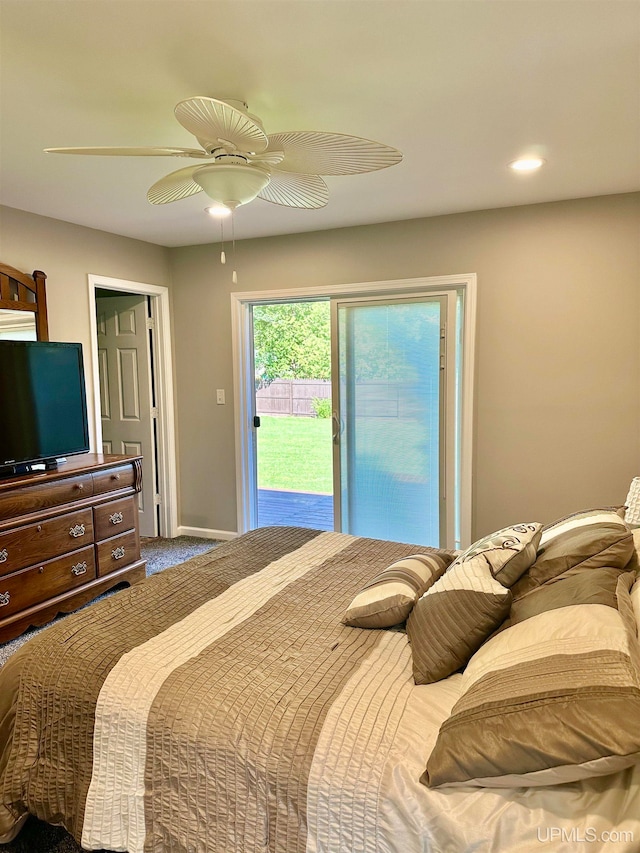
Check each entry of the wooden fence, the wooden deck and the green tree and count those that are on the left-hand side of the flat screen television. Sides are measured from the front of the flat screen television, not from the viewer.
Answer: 3

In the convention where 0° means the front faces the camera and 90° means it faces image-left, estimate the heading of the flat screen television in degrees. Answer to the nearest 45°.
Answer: approximately 315°

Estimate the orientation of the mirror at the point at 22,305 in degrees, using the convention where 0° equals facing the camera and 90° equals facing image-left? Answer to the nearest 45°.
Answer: approximately 315°

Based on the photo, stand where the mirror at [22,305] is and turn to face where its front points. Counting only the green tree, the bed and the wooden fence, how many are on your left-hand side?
2

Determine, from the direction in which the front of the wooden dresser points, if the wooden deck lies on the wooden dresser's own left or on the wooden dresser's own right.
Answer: on the wooden dresser's own left

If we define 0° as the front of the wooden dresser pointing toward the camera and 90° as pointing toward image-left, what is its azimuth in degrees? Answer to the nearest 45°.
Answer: approximately 315°

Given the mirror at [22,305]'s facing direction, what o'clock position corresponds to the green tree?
The green tree is roughly at 9 o'clock from the mirror.

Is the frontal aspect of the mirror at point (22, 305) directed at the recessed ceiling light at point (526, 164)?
yes

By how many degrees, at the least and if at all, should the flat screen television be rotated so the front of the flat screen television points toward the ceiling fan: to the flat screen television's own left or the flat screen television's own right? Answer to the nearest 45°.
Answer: approximately 45° to the flat screen television's own right
